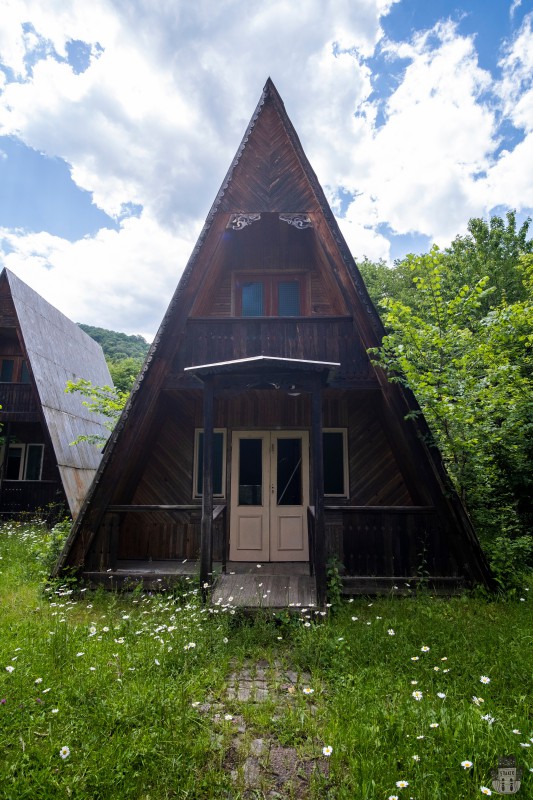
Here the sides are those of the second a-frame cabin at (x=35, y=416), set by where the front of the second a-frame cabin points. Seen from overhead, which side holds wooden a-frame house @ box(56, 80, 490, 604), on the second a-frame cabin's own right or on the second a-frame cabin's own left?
on the second a-frame cabin's own left

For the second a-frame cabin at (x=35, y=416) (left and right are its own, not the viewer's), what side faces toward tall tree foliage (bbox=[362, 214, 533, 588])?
left

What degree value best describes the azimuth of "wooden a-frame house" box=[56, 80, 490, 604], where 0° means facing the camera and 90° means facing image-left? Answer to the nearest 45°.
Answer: approximately 0°

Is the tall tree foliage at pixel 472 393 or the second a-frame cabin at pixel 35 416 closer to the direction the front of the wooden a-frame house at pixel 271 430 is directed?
the tall tree foliage

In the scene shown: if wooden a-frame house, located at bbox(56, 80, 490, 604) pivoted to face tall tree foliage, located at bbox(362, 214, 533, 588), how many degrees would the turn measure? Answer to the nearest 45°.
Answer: approximately 90° to its left

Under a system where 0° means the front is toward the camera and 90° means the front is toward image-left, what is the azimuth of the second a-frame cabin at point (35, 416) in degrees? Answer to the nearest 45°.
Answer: approximately 45°

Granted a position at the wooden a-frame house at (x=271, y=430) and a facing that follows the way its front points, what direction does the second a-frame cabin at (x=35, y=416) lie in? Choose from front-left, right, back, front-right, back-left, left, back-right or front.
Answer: back-right
